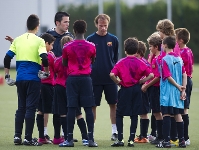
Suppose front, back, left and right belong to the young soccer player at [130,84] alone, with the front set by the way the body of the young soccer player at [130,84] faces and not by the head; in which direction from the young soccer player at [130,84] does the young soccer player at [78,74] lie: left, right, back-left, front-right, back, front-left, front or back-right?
left

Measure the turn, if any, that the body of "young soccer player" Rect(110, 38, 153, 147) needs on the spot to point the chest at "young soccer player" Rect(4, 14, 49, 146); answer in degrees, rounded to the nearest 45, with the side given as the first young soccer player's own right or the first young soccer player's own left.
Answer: approximately 90° to the first young soccer player's own left

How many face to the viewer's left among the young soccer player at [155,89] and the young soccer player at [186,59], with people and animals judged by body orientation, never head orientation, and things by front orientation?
2

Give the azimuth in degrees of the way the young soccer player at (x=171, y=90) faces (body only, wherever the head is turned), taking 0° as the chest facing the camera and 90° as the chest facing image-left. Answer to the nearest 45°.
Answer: approximately 135°

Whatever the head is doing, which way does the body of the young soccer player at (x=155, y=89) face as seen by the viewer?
to the viewer's left

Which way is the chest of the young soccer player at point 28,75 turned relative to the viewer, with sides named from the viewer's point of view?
facing away from the viewer and to the right of the viewer

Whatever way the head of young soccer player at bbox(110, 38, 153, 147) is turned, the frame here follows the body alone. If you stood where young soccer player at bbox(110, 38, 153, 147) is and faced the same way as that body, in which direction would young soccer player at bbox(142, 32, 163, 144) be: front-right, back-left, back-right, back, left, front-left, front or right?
front-right

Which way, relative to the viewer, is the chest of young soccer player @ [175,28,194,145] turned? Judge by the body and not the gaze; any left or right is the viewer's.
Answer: facing to the left of the viewer

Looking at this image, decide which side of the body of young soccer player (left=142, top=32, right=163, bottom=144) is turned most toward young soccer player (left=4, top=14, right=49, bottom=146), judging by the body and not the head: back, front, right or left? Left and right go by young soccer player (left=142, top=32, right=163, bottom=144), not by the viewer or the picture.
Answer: front

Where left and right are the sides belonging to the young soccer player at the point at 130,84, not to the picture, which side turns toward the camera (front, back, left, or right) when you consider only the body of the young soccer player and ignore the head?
back

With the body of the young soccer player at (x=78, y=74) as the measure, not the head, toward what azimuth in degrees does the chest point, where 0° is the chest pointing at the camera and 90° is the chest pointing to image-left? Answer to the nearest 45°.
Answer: approximately 180°

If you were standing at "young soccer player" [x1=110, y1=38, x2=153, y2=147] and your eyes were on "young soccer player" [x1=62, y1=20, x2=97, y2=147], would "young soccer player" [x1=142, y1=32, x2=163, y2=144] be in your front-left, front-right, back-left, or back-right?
back-right
